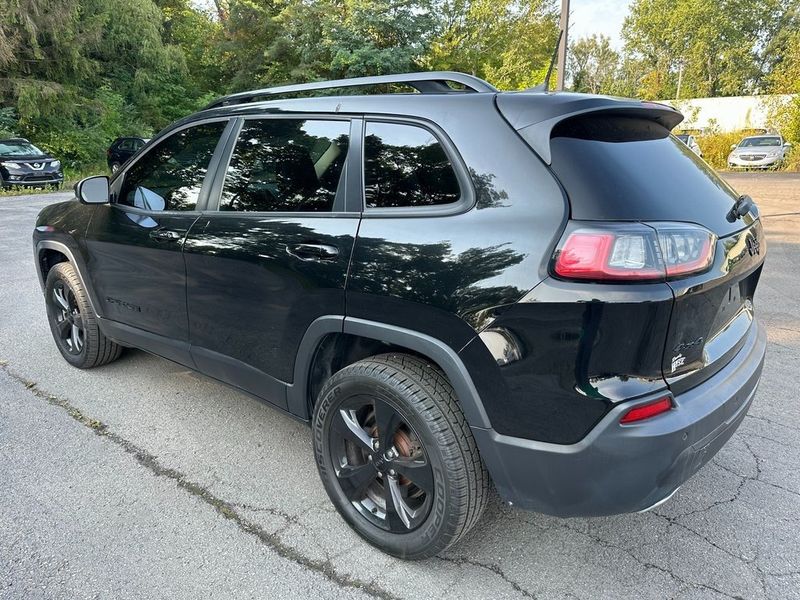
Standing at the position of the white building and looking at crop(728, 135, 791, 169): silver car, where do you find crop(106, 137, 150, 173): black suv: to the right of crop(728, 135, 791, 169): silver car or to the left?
right

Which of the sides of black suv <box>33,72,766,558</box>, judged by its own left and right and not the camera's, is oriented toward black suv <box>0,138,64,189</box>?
front

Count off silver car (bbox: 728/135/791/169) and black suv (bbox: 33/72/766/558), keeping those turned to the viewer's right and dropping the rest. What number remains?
0

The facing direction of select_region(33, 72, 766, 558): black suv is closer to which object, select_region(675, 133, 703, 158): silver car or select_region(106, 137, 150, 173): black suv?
the black suv

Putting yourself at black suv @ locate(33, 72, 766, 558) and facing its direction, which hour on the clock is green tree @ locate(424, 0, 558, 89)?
The green tree is roughly at 2 o'clock from the black suv.

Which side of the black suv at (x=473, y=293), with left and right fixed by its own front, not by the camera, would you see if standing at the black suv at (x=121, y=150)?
front

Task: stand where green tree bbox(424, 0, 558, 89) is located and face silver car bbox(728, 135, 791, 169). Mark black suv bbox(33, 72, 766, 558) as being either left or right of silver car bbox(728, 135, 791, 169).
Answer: right

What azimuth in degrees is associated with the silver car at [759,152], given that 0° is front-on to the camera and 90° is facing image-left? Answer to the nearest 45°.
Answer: approximately 45°

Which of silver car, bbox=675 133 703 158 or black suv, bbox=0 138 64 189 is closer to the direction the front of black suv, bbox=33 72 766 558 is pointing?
the black suv

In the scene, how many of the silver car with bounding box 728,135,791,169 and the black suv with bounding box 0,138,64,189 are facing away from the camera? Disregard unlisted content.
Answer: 0

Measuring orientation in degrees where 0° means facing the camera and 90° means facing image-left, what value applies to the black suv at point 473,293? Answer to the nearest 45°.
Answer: approximately 135°

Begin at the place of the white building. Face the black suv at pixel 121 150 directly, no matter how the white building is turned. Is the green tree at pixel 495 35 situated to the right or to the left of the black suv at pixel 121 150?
right

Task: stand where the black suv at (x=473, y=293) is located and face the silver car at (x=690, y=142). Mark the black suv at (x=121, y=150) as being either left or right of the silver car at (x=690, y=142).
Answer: left

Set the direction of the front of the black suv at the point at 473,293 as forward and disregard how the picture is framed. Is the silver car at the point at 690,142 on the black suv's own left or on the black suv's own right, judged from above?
on the black suv's own right
